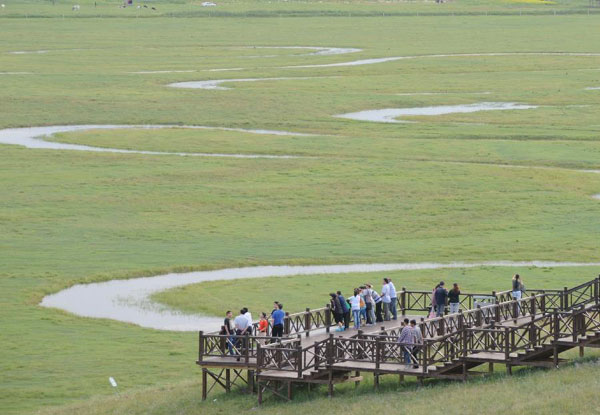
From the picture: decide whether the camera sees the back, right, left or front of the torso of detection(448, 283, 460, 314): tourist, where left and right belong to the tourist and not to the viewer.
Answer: back

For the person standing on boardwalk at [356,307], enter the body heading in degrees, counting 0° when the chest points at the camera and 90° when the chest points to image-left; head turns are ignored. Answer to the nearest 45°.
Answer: approximately 180°
